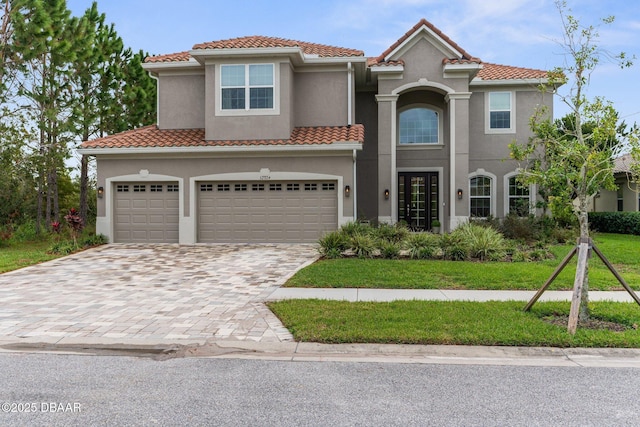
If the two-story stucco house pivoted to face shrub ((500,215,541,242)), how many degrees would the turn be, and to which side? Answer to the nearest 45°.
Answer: approximately 90° to its left

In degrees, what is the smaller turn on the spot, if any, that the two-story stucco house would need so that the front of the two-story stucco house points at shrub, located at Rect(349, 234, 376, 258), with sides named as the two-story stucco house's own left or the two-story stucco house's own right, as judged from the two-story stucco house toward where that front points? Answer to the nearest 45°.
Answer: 0° — it already faces it

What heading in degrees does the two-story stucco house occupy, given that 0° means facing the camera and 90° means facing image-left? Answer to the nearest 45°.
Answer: approximately 0°

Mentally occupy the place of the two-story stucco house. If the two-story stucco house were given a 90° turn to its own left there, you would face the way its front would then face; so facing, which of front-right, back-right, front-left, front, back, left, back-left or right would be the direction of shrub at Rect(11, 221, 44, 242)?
back
